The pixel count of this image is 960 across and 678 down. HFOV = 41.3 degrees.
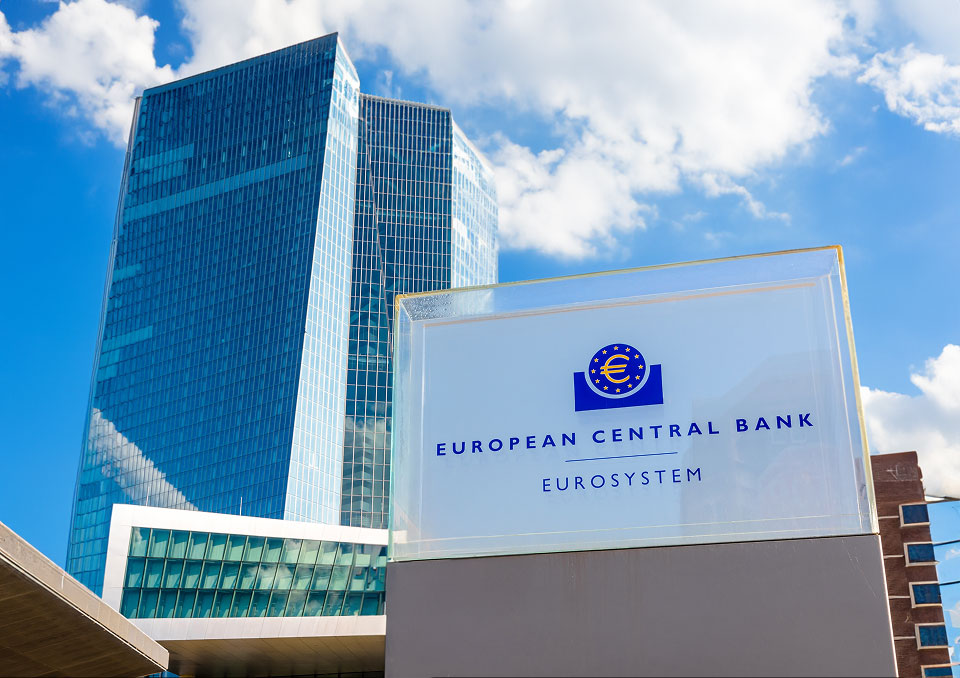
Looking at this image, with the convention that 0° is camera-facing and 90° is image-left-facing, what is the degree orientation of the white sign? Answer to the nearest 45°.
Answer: approximately 0°
